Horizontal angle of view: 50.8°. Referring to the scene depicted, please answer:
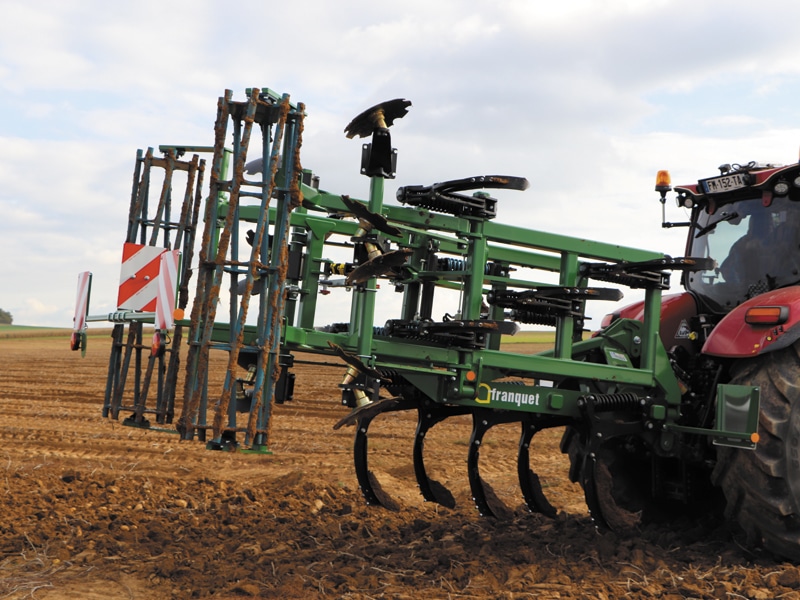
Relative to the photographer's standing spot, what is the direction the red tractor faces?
facing away from the viewer and to the right of the viewer
